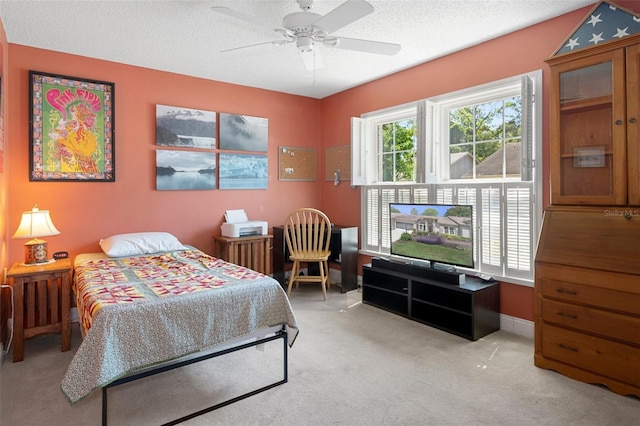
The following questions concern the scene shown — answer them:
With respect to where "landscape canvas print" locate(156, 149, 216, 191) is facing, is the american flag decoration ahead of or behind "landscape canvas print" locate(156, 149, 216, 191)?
ahead

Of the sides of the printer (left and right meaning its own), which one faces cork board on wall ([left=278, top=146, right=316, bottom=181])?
left

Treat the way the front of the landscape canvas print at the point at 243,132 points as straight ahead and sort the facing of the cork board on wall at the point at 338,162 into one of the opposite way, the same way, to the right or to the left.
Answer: to the right

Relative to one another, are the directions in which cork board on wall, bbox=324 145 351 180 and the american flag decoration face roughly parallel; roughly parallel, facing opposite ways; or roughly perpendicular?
roughly parallel

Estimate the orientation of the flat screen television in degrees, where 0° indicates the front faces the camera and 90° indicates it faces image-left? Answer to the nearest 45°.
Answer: approximately 45°

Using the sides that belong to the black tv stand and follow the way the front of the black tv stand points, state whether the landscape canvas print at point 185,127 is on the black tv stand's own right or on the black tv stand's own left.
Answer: on the black tv stand's own right

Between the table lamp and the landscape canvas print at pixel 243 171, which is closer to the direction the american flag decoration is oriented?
the table lamp

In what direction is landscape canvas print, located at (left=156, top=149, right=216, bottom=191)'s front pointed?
toward the camera
